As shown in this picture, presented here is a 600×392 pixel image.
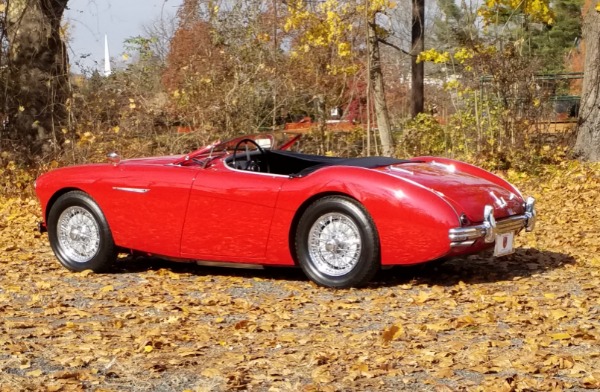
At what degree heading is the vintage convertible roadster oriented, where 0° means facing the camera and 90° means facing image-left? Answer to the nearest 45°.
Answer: approximately 135°
